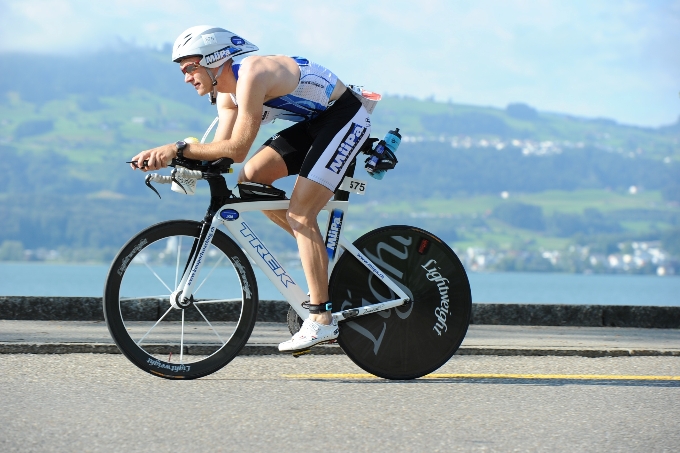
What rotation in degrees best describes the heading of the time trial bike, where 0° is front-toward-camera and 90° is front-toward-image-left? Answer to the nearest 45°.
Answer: approximately 90°

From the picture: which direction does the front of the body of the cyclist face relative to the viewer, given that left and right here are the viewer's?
facing to the left of the viewer

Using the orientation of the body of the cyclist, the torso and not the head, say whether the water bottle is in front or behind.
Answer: behind

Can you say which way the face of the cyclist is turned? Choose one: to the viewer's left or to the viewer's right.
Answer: to the viewer's left
